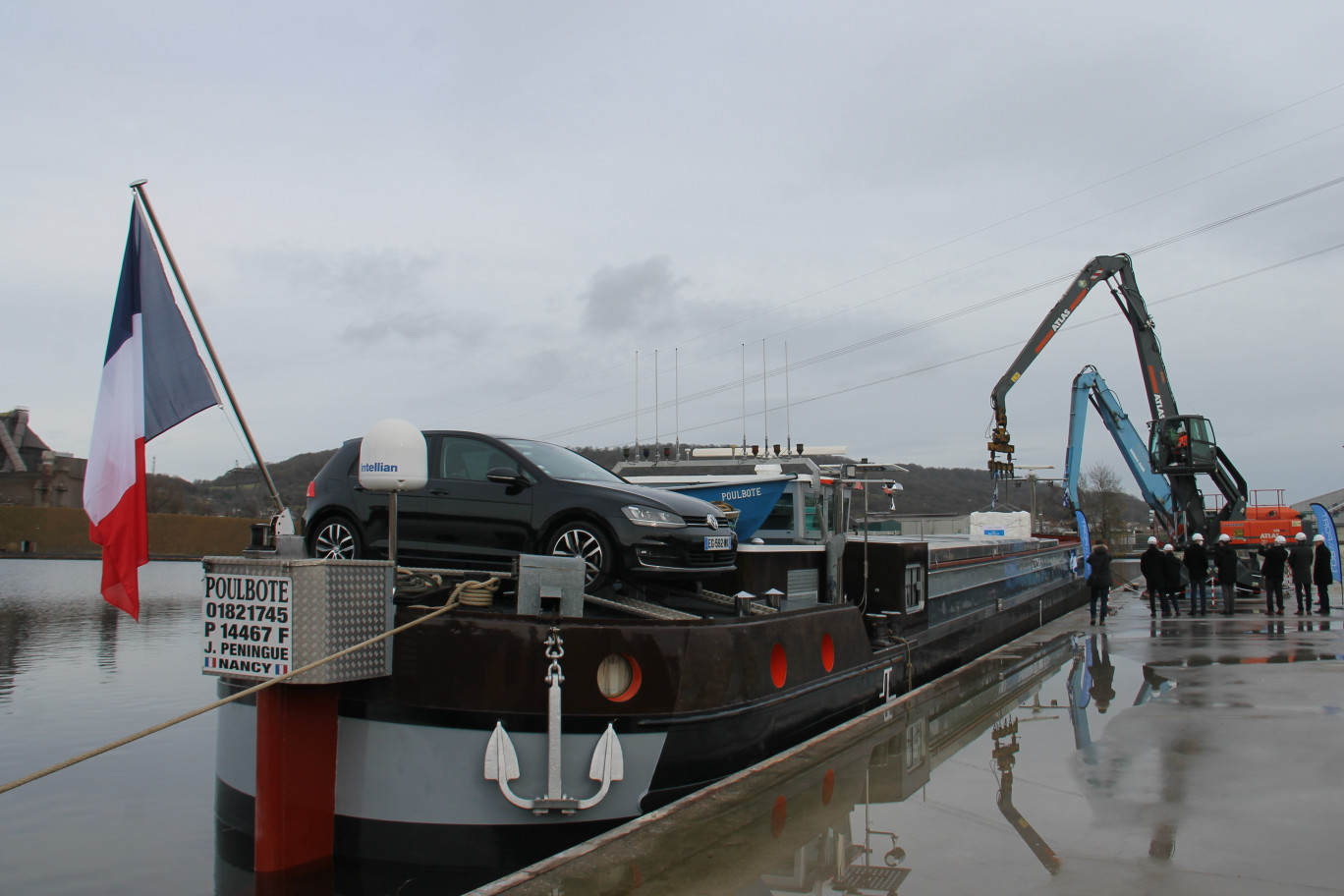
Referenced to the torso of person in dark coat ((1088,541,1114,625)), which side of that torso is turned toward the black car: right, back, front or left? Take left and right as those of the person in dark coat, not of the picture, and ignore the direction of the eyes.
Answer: back

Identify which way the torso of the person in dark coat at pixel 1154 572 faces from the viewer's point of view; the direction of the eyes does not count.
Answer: away from the camera

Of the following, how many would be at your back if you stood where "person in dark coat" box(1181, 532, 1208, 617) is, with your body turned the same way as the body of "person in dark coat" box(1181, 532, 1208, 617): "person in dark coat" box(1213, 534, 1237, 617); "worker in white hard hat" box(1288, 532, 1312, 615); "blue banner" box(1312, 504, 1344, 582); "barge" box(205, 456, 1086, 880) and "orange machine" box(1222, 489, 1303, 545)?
1

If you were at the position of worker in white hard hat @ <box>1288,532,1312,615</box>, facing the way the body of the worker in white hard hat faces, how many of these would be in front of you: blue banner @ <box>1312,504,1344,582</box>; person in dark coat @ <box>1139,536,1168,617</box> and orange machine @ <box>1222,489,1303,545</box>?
2

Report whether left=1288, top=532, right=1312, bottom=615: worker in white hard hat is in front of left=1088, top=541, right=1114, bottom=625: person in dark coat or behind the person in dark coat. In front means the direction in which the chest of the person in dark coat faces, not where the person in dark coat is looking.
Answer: in front

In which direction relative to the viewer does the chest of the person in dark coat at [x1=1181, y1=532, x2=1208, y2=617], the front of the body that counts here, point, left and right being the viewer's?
facing away from the viewer

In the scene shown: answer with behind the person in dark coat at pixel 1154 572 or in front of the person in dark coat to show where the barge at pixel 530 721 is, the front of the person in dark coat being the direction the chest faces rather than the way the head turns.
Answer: behind

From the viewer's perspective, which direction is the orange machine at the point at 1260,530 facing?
to the viewer's left

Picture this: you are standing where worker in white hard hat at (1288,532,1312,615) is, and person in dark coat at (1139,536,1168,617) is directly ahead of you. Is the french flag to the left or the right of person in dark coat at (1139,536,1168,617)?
left

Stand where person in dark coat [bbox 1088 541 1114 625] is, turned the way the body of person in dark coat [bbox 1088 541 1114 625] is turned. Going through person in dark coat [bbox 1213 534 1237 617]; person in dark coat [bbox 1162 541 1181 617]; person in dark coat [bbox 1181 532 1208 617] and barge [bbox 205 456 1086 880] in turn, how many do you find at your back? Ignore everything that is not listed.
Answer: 1

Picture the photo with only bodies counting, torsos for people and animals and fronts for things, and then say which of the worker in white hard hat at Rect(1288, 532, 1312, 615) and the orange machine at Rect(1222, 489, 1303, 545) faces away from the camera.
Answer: the worker in white hard hat

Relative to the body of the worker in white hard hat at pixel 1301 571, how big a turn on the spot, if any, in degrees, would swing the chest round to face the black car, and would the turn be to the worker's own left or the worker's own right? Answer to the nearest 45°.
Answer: approximately 180°

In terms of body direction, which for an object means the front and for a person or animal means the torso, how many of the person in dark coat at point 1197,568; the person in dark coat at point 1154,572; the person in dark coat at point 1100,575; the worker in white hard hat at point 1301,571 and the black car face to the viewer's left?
0

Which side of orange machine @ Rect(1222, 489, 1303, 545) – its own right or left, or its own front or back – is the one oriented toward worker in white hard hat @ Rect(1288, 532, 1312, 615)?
left
